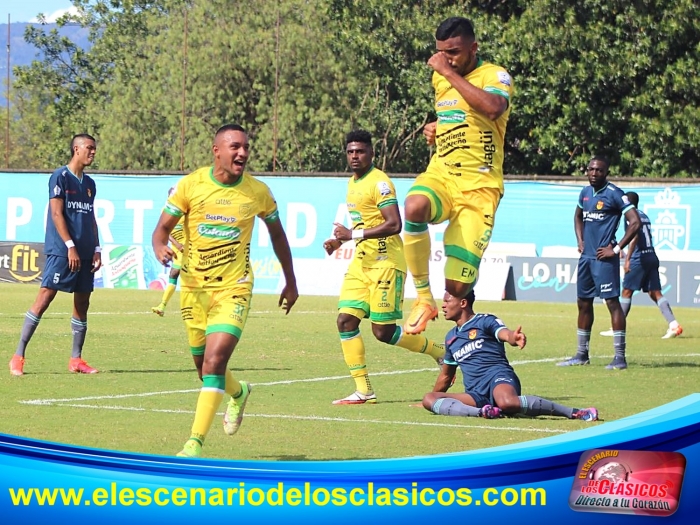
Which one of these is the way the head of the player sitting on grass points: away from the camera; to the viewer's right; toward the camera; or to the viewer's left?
to the viewer's left

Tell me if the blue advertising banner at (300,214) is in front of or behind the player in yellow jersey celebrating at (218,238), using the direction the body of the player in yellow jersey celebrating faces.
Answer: behind

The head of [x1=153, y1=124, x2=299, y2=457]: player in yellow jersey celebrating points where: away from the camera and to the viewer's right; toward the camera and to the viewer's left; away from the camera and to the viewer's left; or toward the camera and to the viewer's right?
toward the camera and to the viewer's right

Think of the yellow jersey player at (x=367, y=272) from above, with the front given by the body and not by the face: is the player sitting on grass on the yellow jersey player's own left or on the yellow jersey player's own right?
on the yellow jersey player's own left

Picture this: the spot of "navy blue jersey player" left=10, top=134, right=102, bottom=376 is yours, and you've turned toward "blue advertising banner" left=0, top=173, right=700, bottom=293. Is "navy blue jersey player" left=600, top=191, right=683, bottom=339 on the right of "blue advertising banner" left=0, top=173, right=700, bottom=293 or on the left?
right
